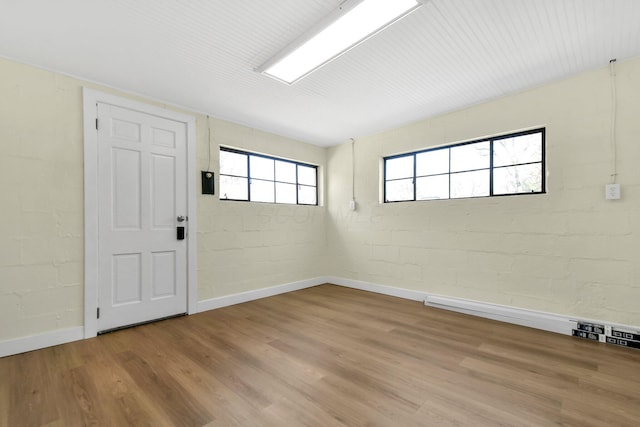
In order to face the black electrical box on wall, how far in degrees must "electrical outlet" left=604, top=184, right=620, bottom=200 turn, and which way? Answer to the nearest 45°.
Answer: approximately 45° to its right

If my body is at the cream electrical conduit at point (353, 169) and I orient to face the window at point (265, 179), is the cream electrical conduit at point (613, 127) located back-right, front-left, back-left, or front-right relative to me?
back-left

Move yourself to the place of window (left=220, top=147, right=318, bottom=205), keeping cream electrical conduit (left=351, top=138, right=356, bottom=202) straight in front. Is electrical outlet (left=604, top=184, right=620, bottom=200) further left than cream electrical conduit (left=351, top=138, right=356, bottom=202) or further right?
right

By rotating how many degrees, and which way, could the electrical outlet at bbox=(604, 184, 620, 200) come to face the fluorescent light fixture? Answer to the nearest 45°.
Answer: approximately 45° to its right

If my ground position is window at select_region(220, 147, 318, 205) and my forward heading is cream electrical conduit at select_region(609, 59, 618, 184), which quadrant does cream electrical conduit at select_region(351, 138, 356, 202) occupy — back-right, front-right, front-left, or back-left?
front-left

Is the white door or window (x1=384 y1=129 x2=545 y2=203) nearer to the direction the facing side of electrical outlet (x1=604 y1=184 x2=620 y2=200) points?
the white door

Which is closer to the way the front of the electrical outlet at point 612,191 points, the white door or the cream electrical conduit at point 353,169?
the white door

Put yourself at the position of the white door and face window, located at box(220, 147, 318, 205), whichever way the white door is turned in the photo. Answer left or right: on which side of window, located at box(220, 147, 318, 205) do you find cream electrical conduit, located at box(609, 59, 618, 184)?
right

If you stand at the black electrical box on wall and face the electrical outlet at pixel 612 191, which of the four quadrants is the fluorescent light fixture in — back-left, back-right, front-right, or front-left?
front-right

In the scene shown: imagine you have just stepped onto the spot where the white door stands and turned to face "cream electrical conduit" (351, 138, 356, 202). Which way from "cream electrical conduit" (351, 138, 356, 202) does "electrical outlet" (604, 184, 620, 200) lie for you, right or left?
right

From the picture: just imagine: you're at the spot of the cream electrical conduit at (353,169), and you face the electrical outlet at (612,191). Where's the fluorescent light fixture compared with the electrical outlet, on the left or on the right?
right

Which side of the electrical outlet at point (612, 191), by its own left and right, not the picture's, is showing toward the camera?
front

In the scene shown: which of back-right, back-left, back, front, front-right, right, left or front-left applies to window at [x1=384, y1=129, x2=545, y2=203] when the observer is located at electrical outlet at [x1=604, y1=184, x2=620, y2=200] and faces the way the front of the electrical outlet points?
right
